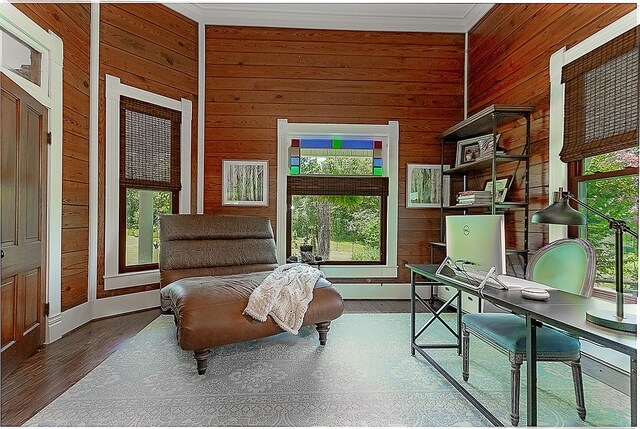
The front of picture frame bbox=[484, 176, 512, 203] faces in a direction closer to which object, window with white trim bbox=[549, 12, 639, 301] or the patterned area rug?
the patterned area rug

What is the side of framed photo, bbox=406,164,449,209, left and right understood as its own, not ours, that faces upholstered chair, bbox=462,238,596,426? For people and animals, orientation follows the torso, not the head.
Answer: front

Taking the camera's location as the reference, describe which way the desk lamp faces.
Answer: facing to the left of the viewer

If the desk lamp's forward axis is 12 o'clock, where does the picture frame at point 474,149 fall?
The picture frame is roughly at 2 o'clock from the desk lamp.

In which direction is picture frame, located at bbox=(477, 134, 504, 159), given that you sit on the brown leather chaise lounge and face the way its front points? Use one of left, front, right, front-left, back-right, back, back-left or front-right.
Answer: front-left

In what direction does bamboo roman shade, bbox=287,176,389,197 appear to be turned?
toward the camera

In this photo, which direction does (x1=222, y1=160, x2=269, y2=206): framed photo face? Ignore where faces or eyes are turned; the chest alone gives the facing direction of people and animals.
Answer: toward the camera

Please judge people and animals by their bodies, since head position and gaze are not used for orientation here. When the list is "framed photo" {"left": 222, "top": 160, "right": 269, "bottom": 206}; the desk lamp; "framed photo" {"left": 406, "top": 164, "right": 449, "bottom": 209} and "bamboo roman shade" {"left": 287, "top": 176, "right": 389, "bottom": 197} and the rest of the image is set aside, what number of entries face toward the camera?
3

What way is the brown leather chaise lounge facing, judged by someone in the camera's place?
facing the viewer and to the right of the viewer

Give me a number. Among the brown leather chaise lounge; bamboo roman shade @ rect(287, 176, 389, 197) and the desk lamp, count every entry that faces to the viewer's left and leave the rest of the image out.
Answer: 1

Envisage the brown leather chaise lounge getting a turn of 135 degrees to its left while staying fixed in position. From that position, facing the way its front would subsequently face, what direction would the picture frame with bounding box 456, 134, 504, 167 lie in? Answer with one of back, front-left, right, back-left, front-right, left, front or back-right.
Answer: right

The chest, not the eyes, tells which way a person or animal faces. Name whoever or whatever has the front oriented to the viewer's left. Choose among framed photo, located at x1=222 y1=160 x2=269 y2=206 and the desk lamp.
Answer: the desk lamp

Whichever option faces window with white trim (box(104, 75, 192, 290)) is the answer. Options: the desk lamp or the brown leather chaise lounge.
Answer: the desk lamp

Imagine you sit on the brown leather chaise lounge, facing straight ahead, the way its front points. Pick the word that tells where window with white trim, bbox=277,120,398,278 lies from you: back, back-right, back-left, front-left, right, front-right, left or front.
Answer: left

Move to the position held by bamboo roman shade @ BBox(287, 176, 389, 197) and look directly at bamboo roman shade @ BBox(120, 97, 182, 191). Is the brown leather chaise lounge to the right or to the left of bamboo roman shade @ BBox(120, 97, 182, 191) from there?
left

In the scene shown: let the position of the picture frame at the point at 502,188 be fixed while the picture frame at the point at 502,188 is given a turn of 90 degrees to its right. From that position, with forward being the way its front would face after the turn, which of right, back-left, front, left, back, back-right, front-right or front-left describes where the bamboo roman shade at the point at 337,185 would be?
front-left

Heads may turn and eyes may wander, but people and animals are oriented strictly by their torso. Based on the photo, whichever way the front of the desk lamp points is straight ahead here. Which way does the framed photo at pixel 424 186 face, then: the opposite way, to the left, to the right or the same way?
to the left

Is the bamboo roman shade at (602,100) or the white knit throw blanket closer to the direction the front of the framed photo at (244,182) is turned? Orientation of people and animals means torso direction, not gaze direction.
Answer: the white knit throw blanket
